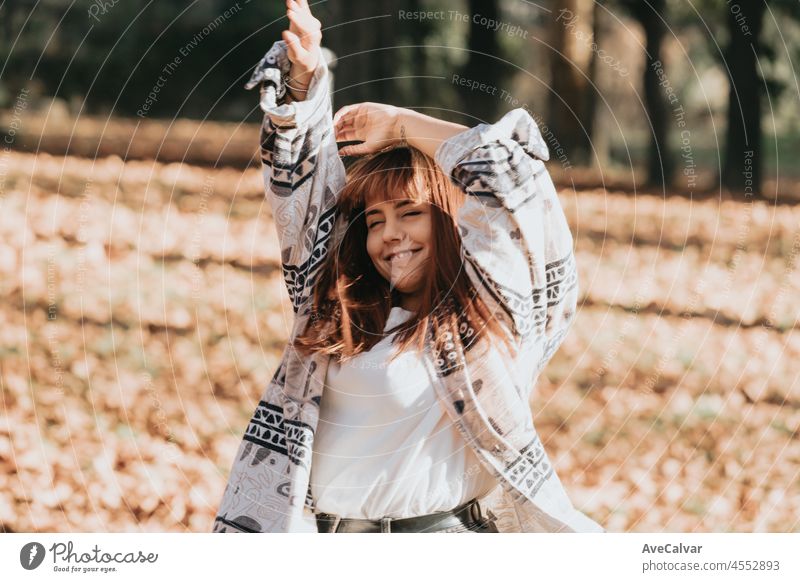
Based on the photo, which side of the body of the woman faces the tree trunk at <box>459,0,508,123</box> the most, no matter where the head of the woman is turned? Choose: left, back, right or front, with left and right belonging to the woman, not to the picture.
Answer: back

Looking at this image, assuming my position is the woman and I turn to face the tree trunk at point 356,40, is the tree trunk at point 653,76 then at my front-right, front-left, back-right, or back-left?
front-right

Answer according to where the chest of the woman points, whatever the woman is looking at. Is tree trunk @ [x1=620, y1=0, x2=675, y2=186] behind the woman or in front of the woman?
behind

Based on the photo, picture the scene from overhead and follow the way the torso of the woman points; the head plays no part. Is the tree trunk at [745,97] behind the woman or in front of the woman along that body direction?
behind

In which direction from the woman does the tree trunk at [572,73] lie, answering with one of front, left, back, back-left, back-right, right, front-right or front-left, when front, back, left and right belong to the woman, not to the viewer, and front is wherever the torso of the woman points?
back

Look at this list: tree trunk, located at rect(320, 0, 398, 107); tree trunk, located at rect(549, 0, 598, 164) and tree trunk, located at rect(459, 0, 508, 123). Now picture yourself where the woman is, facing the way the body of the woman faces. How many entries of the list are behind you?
3

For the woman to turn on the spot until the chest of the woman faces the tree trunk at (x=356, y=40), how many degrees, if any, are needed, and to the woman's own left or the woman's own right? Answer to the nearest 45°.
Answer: approximately 180°

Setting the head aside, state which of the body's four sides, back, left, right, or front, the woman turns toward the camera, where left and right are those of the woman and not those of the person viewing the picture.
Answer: front

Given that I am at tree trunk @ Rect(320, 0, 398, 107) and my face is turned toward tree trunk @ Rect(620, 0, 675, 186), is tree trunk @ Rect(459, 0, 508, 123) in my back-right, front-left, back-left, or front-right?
front-left

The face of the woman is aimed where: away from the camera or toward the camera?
toward the camera
